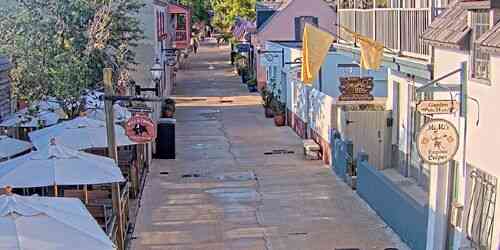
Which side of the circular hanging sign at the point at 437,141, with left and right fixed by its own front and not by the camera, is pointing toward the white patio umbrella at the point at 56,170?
right

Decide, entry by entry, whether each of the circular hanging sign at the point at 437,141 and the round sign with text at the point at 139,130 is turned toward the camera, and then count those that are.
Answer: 2

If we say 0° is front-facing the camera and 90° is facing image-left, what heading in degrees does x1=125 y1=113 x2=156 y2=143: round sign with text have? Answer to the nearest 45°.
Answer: approximately 0°

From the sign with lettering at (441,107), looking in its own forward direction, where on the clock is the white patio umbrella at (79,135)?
The white patio umbrella is roughly at 4 o'clock from the sign with lettering.

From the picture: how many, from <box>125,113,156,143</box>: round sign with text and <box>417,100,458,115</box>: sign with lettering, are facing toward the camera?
2

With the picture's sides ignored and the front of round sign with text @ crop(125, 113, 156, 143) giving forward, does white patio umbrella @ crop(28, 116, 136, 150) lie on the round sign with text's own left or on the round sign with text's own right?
on the round sign with text's own right

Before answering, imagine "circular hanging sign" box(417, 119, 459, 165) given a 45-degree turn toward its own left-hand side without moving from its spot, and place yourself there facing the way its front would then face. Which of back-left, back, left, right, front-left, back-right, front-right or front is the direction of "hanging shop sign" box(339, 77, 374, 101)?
back-left
